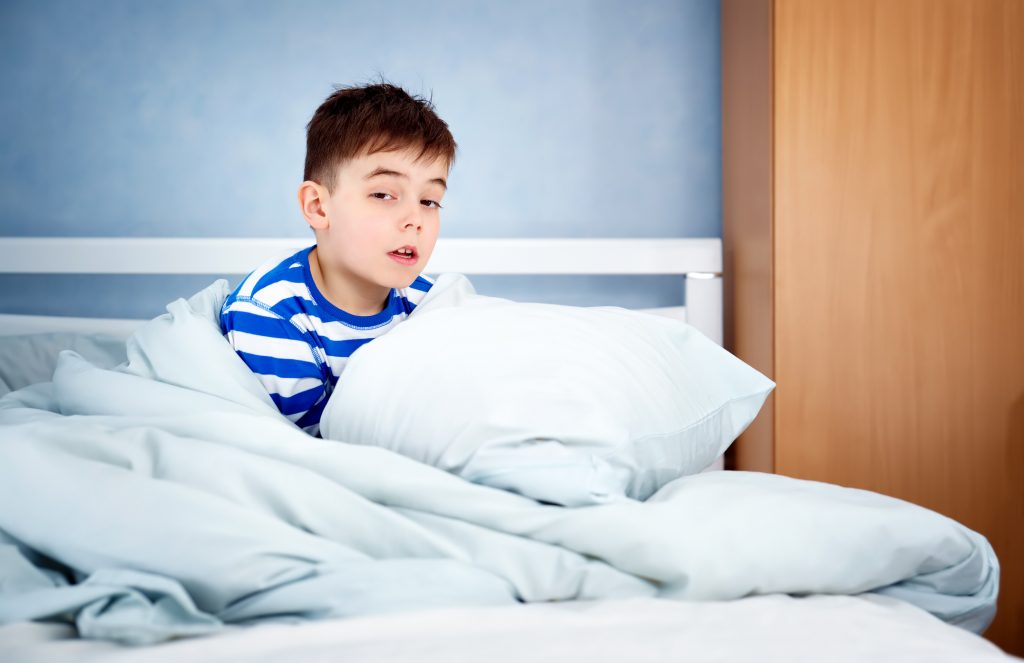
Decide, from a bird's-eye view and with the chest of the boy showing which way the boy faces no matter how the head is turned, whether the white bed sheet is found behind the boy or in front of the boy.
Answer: in front

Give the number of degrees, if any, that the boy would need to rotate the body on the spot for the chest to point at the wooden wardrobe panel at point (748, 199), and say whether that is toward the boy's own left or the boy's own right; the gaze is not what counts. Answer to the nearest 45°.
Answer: approximately 90° to the boy's own left

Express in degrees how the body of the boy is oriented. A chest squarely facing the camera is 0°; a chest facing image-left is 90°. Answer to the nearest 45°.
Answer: approximately 315°
